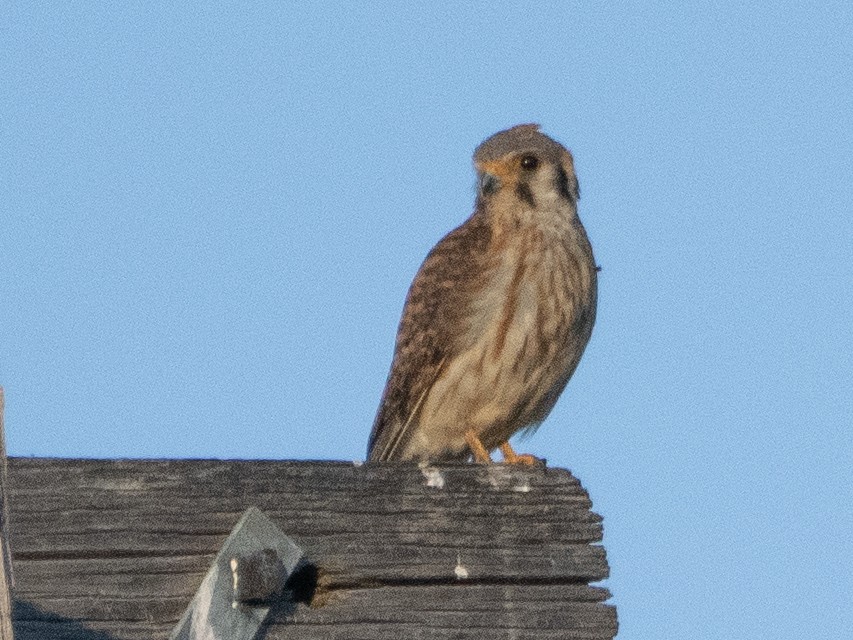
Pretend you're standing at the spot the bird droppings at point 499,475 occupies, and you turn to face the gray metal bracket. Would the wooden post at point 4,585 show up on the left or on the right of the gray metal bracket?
left

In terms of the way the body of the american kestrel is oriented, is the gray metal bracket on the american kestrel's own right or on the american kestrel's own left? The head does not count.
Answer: on the american kestrel's own right

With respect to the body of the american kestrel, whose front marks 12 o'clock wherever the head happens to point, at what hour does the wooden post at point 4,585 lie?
The wooden post is roughly at 4 o'clock from the american kestrel.

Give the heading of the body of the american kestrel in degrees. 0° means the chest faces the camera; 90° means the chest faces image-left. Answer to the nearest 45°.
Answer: approximately 315°
